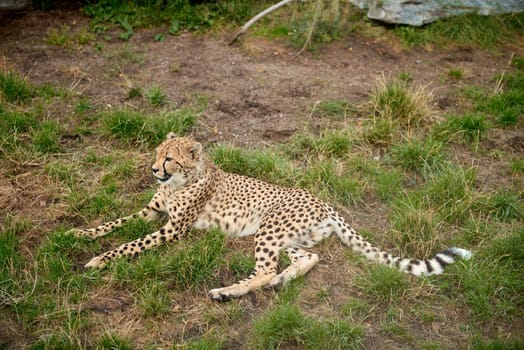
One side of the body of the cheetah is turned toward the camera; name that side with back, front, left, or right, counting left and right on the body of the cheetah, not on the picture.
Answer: left

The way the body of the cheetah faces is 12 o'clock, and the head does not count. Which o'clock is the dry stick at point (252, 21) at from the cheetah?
The dry stick is roughly at 3 o'clock from the cheetah.

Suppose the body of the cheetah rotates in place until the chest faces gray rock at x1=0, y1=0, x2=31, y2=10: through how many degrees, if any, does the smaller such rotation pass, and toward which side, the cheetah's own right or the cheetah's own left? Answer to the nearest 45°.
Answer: approximately 45° to the cheetah's own right

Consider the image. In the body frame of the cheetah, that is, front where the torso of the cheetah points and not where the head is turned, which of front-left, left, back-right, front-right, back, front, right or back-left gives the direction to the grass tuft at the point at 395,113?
back-right

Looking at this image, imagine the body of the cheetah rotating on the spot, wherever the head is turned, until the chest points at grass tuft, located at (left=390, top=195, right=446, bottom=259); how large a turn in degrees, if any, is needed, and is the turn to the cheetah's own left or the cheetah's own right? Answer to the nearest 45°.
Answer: approximately 180°

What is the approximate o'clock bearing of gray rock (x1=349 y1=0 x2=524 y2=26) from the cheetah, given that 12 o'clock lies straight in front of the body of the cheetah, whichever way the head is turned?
The gray rock is roughly at 4 o'clock from the cheetah.

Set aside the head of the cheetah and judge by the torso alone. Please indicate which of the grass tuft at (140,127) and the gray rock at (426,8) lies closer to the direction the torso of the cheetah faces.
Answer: the grass tuft

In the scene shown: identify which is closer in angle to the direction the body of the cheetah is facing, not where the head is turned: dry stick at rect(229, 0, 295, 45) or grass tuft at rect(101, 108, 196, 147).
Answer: the grass tuft
